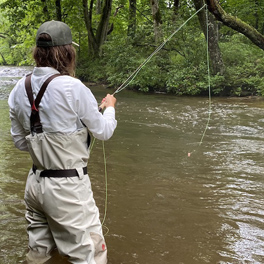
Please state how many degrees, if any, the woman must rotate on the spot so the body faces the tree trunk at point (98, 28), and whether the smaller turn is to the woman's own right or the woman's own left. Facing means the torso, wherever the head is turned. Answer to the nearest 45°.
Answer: approximately 45° to the woman's own left

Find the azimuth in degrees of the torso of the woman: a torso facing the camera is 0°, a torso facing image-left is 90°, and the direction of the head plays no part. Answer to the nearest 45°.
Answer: approximately 225°

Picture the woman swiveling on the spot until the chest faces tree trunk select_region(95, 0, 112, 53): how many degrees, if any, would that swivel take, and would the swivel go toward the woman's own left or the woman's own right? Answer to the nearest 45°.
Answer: approximately 45° to the woman's own left

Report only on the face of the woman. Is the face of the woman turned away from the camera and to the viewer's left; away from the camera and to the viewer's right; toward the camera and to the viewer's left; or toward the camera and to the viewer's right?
away from the camera and to the viewer's right

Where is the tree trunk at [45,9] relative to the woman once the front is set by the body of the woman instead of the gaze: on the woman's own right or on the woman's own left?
on the woman's own left

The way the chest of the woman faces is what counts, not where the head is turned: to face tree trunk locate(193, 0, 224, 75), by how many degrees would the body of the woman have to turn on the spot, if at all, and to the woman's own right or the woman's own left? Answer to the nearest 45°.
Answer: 0° — they already face it

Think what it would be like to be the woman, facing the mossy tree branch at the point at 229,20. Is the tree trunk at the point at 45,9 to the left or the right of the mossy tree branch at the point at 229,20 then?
left
